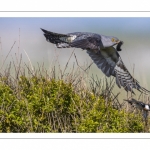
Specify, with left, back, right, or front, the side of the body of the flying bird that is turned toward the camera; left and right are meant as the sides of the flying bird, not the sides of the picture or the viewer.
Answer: right
